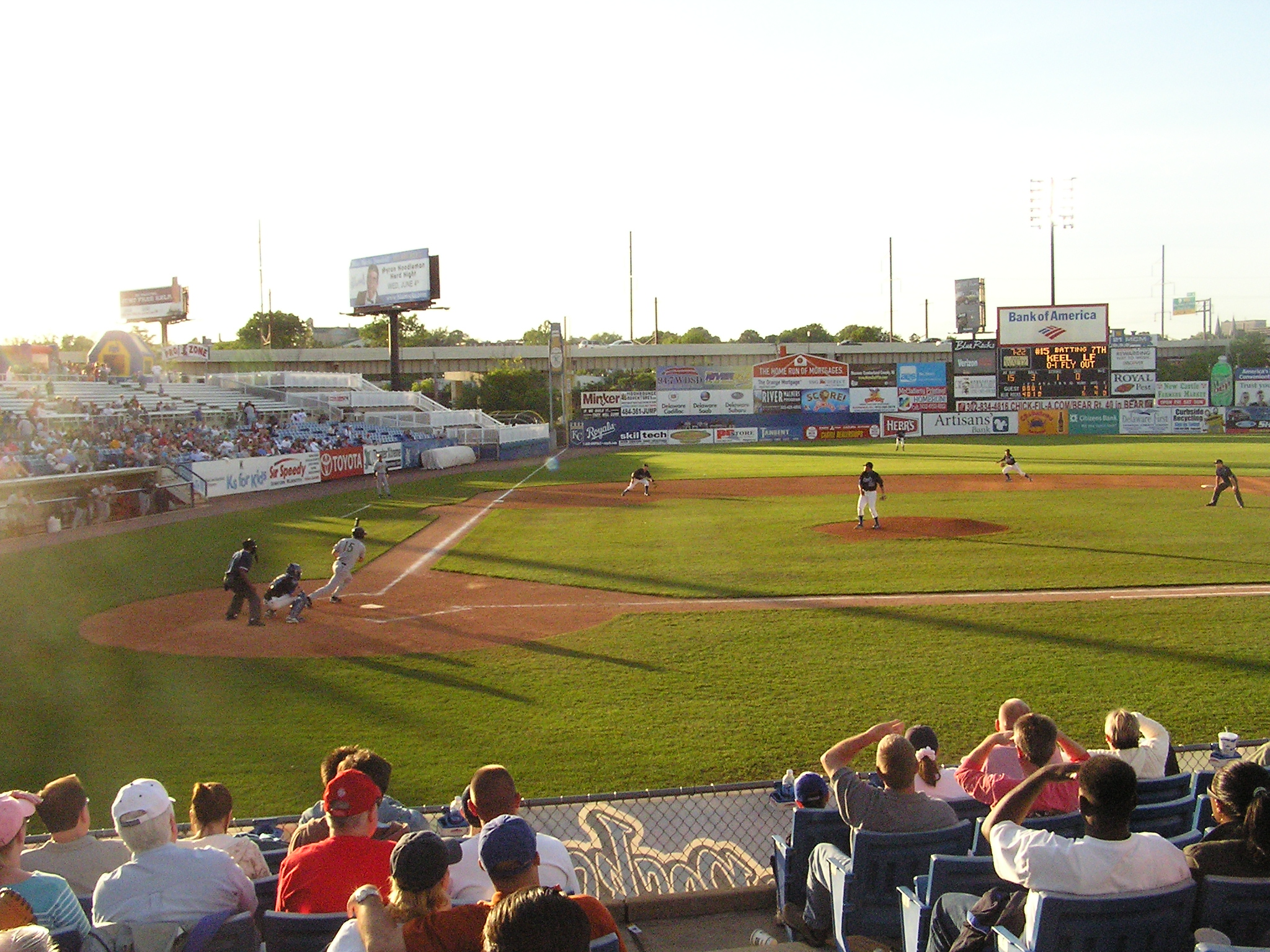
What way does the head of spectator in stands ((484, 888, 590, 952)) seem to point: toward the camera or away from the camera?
away from the camera

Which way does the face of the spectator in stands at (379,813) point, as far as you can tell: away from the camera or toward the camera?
away from the camera

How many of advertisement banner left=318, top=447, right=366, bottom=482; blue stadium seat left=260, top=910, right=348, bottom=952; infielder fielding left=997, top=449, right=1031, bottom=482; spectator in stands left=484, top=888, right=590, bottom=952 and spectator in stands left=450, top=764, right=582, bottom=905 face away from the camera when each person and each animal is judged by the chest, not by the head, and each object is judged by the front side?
3

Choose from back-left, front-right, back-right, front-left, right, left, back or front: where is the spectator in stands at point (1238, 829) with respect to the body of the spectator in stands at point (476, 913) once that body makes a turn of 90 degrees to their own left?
back

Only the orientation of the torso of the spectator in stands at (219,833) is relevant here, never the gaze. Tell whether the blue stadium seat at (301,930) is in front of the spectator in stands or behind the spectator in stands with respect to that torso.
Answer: behind

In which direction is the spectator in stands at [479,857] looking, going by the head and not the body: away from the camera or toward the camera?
away from the camera

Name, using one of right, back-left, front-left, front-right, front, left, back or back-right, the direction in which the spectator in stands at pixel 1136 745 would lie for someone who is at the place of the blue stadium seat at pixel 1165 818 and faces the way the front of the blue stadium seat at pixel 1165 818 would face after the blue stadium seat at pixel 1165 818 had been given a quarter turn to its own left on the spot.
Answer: back-right

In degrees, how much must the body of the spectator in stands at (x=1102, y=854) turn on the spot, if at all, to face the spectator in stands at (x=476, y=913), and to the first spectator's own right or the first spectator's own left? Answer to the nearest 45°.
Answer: approximately 90° to the first spectator's own left

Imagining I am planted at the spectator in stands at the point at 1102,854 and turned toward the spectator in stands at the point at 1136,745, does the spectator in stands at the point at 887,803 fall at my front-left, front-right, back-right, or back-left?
front-left

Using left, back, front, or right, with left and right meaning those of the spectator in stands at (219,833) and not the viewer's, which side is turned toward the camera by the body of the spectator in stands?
back

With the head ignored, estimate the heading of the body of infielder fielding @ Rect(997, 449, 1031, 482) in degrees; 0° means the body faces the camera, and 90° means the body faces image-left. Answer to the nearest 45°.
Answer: approximately 45°

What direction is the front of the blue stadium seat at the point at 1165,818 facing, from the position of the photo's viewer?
facing away from the viewer and to the left of the viewer

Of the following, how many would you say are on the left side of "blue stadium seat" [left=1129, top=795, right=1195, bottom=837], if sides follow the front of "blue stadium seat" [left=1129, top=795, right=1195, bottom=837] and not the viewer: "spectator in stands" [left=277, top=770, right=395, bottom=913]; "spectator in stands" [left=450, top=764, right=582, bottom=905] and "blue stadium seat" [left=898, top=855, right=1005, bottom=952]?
3

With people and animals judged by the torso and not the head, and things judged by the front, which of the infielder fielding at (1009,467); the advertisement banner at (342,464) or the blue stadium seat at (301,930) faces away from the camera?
the blue stadium seat

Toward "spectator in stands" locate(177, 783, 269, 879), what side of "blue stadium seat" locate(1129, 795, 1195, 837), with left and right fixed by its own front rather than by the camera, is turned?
left

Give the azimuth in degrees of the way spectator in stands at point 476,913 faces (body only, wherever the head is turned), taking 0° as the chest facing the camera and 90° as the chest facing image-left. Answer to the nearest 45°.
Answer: approximately 180°
